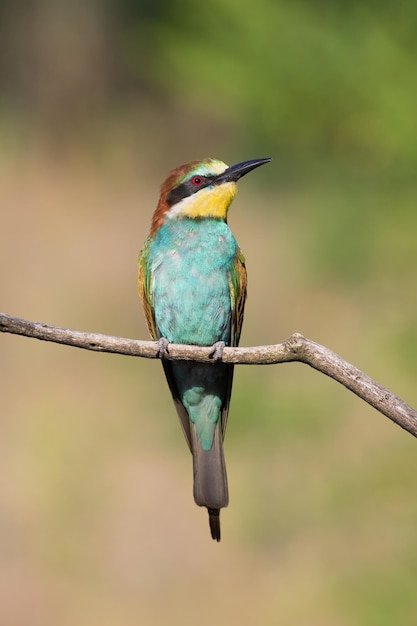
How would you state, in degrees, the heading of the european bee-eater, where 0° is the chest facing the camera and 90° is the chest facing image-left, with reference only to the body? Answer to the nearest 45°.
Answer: approximately 0°
